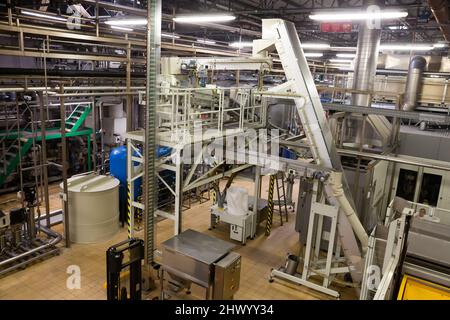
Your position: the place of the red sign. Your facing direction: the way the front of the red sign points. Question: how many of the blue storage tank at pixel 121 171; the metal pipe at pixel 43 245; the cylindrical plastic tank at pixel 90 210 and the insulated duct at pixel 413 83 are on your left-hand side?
1

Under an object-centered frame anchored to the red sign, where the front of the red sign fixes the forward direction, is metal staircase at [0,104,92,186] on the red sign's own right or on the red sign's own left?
on the red sign's own right

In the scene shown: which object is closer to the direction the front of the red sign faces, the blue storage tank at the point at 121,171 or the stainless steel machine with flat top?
the stainless steel machine with flat top

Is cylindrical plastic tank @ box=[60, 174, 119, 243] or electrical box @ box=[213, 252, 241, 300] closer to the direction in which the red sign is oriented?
the electrical box

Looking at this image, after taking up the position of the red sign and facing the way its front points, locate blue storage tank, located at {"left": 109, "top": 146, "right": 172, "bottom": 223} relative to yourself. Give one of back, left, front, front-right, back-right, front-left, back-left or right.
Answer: front-right

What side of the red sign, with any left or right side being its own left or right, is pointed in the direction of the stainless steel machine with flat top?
front

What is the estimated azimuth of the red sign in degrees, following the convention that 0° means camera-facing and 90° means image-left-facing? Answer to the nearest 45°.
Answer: approximately 0°

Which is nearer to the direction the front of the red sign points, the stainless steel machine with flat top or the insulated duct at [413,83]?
the stainless steel machine with flat top

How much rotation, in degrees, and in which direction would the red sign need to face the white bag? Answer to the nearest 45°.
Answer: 0° — it already faces it

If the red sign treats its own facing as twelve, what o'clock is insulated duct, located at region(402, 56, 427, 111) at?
The insulated duct is roughly at 9 o'clock from the red sign.

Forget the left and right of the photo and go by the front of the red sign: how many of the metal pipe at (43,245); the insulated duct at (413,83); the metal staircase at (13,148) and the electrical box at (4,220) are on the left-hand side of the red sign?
1

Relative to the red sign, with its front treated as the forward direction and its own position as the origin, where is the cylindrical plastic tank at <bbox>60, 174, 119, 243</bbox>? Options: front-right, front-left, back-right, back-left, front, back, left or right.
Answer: front-right
